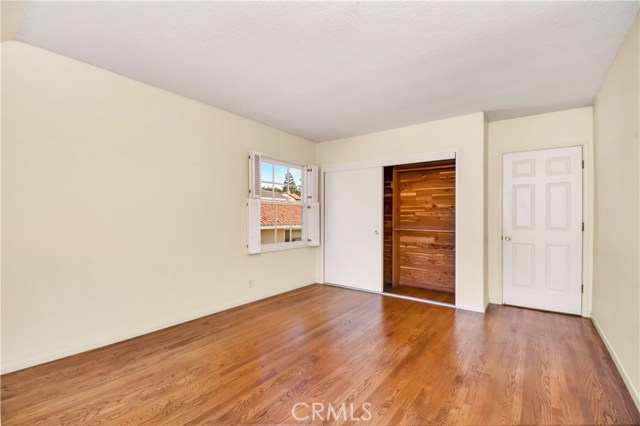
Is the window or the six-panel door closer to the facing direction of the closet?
the window

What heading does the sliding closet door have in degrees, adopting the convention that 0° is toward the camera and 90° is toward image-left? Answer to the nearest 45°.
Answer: approximately 45°

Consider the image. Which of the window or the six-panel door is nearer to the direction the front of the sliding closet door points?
the window

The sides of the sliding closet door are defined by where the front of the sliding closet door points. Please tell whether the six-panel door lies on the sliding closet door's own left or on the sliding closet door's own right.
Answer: on the sliding closet door's own left

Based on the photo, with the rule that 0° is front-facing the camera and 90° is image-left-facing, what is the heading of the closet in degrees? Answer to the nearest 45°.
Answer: approximately 45°
